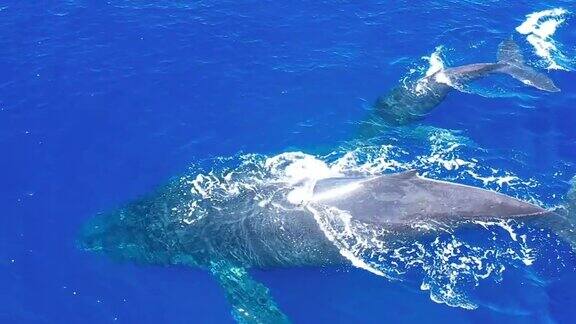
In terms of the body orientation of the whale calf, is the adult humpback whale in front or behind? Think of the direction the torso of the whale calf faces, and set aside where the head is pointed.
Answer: in front

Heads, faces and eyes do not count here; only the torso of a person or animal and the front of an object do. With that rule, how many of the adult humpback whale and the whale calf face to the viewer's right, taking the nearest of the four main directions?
0

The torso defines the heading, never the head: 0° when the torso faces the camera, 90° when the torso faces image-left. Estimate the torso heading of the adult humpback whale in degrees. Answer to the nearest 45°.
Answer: approximately 90°

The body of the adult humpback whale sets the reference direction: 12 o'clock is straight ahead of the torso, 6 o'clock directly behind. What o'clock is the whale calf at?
The whale calf is roughly at 4 o'clock from the adult humpback whale.
